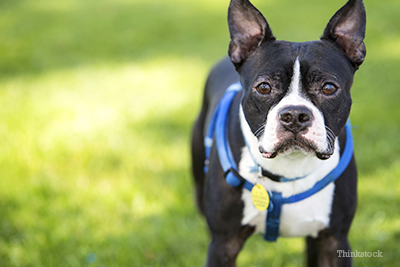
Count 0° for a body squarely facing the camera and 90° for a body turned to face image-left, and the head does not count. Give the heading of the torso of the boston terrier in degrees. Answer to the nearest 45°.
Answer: approximately 0°
